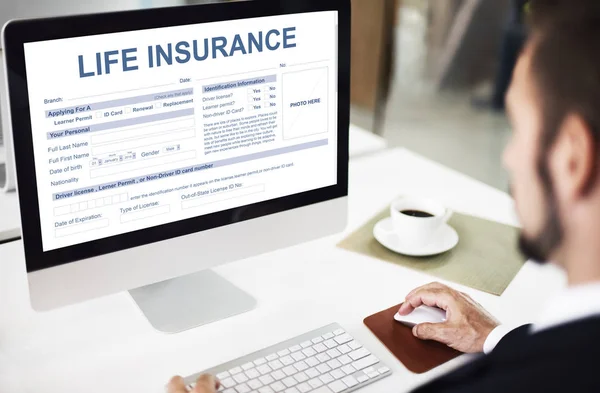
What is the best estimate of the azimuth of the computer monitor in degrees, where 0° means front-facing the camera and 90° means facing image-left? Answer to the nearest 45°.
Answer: approximately 315°

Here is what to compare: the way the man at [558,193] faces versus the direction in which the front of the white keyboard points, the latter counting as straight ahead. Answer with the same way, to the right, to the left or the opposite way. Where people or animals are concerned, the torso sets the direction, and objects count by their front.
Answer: the opposite way

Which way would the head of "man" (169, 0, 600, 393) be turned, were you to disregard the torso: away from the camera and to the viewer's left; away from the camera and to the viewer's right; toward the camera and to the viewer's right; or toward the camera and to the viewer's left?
away from the camera and to the viewer's left

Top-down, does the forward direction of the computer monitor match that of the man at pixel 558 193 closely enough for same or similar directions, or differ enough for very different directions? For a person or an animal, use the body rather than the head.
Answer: very different directions
